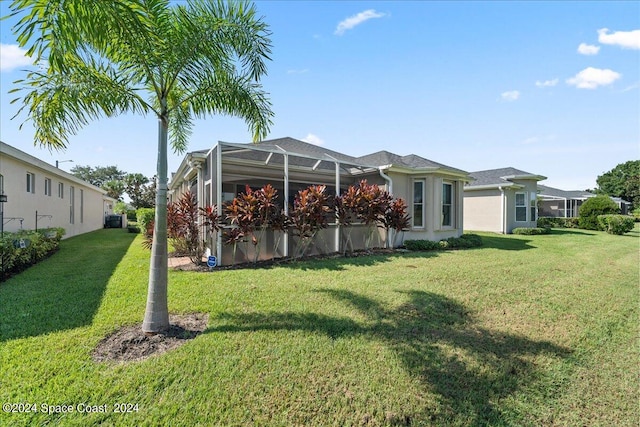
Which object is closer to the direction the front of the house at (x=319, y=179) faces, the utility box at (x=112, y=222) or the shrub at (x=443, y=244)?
the utility box

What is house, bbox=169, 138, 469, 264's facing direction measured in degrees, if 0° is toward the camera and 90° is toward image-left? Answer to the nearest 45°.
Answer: approximately 135°

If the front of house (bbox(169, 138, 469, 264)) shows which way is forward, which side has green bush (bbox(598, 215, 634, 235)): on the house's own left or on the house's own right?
on the house's own right

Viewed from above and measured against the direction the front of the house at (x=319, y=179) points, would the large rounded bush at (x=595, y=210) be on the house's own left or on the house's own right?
on the house's own right

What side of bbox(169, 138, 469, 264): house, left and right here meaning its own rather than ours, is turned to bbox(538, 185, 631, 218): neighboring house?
right

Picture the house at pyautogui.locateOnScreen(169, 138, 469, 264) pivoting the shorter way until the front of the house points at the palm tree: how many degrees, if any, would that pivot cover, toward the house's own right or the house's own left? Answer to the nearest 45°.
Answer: approximately 135° to the house's own left

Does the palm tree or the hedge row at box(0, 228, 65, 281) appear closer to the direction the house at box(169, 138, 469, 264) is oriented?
the hedge row

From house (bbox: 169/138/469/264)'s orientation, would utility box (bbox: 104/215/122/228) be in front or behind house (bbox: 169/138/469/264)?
in front
